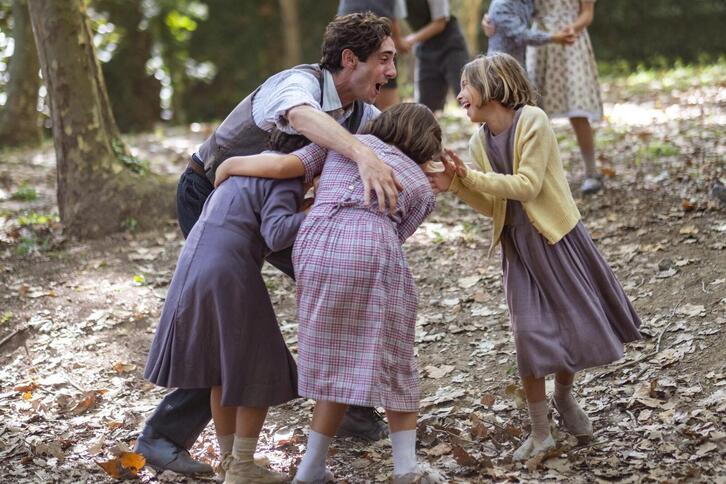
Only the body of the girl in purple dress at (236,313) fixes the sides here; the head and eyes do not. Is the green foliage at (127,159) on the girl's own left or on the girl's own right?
on the girl's own left

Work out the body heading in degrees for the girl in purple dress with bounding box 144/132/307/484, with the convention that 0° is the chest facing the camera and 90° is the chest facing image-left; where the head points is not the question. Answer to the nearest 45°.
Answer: approximately 225°

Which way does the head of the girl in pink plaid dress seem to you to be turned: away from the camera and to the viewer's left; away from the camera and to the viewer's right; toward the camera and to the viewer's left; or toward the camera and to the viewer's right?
away from the camera and to the viewer's right

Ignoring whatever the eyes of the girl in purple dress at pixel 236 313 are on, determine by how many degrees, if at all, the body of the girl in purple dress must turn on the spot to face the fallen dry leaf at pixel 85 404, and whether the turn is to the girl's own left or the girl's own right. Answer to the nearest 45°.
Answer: approximately 90° to the girl's own left

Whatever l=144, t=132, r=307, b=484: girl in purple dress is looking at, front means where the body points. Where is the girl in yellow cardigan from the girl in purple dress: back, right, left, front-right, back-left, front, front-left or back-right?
front-right

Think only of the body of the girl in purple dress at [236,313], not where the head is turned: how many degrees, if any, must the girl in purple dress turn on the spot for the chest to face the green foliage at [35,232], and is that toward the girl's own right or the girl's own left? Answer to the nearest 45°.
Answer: approximately 45° to the girl's own left

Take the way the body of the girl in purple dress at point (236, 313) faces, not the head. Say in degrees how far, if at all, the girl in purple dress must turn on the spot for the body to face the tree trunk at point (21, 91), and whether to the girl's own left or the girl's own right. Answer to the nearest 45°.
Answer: approximately 45° to the girl's own left
